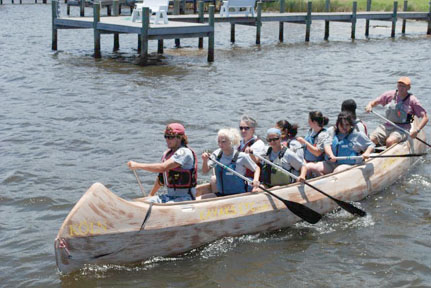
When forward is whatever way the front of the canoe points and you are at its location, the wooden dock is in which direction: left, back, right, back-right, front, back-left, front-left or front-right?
back-right

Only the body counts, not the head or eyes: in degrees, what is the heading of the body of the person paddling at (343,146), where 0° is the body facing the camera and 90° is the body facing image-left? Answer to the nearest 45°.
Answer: approximately 45°

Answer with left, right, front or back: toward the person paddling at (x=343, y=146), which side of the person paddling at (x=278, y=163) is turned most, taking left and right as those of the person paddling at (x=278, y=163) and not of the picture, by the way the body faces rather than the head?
back

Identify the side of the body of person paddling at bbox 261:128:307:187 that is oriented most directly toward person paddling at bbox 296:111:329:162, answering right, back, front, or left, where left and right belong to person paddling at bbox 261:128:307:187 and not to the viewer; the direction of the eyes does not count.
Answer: back

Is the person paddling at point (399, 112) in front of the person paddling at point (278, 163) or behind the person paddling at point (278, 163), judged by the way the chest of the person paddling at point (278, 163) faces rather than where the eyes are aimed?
behind

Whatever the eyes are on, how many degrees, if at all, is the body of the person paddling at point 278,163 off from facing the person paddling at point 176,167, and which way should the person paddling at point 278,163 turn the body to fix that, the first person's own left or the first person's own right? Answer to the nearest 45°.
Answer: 0° — they already face them

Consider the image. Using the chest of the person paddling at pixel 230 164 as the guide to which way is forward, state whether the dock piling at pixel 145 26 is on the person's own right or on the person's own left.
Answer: on the person's own right

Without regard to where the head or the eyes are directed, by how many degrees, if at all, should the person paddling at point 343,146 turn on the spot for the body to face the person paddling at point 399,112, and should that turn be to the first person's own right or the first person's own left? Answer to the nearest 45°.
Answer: approximately 180°
